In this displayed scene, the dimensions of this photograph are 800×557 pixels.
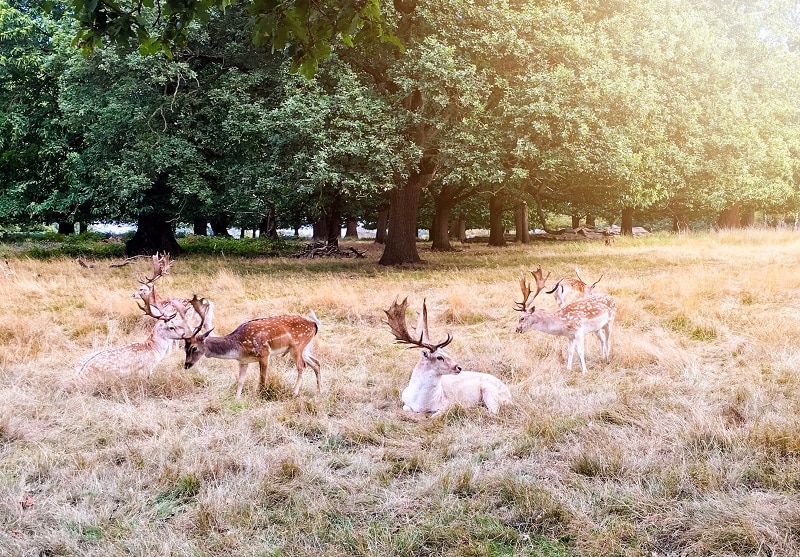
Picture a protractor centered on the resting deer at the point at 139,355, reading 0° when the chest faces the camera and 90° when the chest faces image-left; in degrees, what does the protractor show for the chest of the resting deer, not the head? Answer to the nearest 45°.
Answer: approximately 270°

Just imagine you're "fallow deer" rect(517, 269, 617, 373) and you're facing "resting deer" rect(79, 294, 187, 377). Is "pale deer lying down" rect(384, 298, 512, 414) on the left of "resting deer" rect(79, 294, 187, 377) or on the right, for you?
left

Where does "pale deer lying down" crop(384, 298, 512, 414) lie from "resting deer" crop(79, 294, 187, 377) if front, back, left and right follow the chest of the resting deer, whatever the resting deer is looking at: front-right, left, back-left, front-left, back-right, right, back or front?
front-right

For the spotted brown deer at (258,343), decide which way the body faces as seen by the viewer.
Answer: to the viewer's left

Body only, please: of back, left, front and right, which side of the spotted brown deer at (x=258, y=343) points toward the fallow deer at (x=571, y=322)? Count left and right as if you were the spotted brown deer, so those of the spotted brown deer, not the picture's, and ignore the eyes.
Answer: back

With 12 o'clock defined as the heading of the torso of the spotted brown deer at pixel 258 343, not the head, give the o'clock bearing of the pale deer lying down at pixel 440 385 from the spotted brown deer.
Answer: The pale deer lying down is roughly at 7 o'clock from the spotted brown deer.

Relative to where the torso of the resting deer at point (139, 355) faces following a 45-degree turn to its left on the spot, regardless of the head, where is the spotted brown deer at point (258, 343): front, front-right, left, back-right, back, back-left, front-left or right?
right
